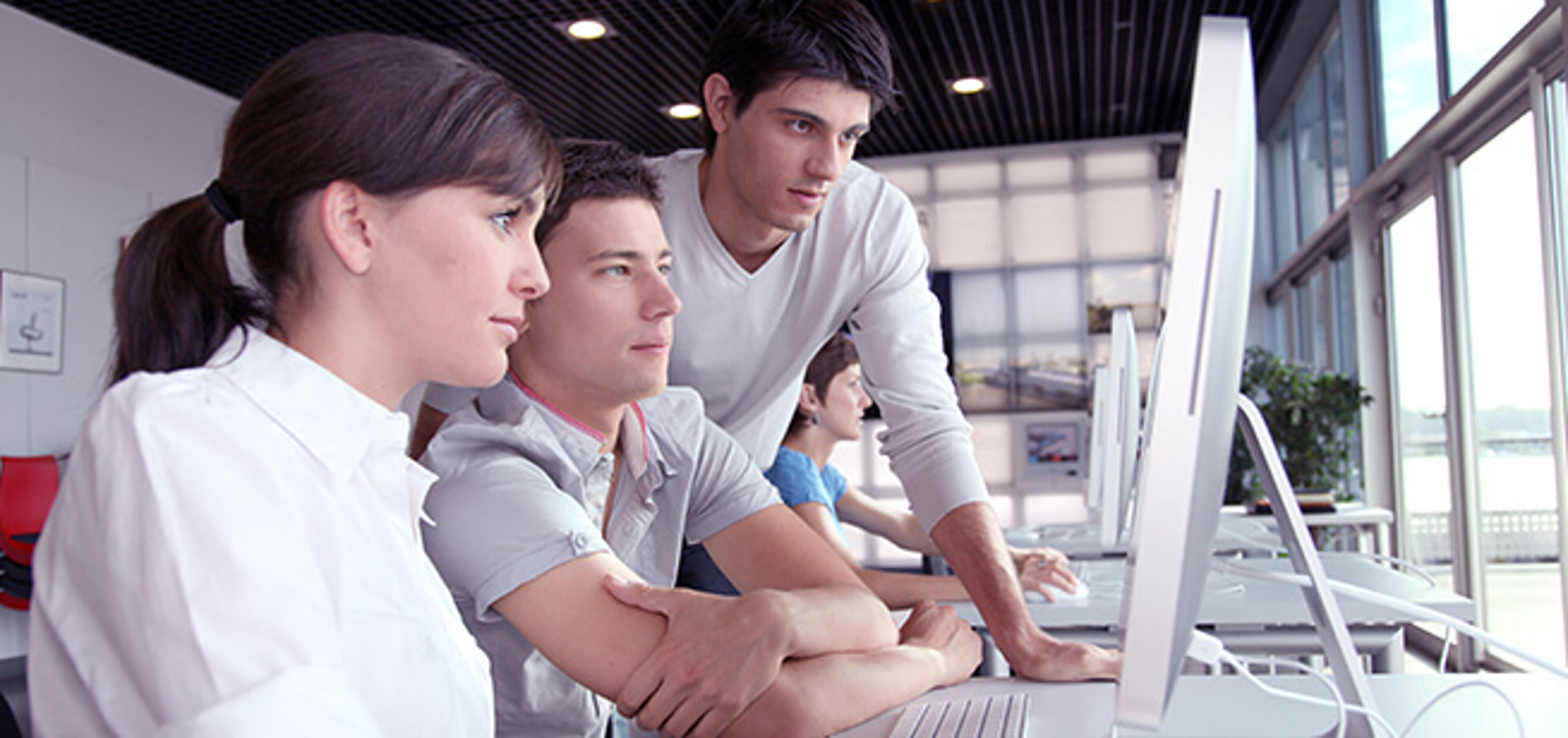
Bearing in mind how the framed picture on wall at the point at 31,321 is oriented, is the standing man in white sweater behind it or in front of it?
in front

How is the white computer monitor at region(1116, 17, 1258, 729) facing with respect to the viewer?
to the viewer's left

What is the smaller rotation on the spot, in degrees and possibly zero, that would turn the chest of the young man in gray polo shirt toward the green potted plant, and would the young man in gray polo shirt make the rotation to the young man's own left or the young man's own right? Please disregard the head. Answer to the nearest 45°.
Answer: approximately 90° to the young man's own left

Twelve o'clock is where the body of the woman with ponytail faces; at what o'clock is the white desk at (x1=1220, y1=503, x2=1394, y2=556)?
The white desk is roughly at 11 o'clock from the woman with ponytail.

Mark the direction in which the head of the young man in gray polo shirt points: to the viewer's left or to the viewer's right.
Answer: to the viewer's right

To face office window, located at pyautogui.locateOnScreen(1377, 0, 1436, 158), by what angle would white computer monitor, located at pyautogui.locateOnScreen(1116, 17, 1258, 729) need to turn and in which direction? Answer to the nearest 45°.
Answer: approximately 90° to its right

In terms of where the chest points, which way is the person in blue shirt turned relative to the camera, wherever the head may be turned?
to the viewer's right

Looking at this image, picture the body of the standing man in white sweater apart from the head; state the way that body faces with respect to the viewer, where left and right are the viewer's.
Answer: facing the viewer and to the right of the viewer

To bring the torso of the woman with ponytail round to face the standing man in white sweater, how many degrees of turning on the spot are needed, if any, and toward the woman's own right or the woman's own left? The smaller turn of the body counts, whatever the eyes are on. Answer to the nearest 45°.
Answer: approximately 45° to the woman's own left

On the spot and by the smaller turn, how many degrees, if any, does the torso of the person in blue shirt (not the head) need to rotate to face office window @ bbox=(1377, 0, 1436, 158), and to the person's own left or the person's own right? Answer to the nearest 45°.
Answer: approximately 45° to the person's own left

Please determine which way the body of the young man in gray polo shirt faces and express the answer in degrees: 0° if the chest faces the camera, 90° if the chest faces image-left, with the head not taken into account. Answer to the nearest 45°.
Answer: approximately 315°

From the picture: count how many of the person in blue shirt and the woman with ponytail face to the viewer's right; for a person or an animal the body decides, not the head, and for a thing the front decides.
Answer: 2

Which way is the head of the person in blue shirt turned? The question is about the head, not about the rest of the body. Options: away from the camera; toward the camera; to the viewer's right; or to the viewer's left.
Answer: to the viewer's right

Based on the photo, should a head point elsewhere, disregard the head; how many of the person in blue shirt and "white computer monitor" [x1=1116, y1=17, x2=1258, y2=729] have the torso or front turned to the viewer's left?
1

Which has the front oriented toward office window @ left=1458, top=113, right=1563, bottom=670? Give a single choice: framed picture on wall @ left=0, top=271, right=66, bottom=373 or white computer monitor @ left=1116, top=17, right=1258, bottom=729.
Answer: the framed picture on wall
